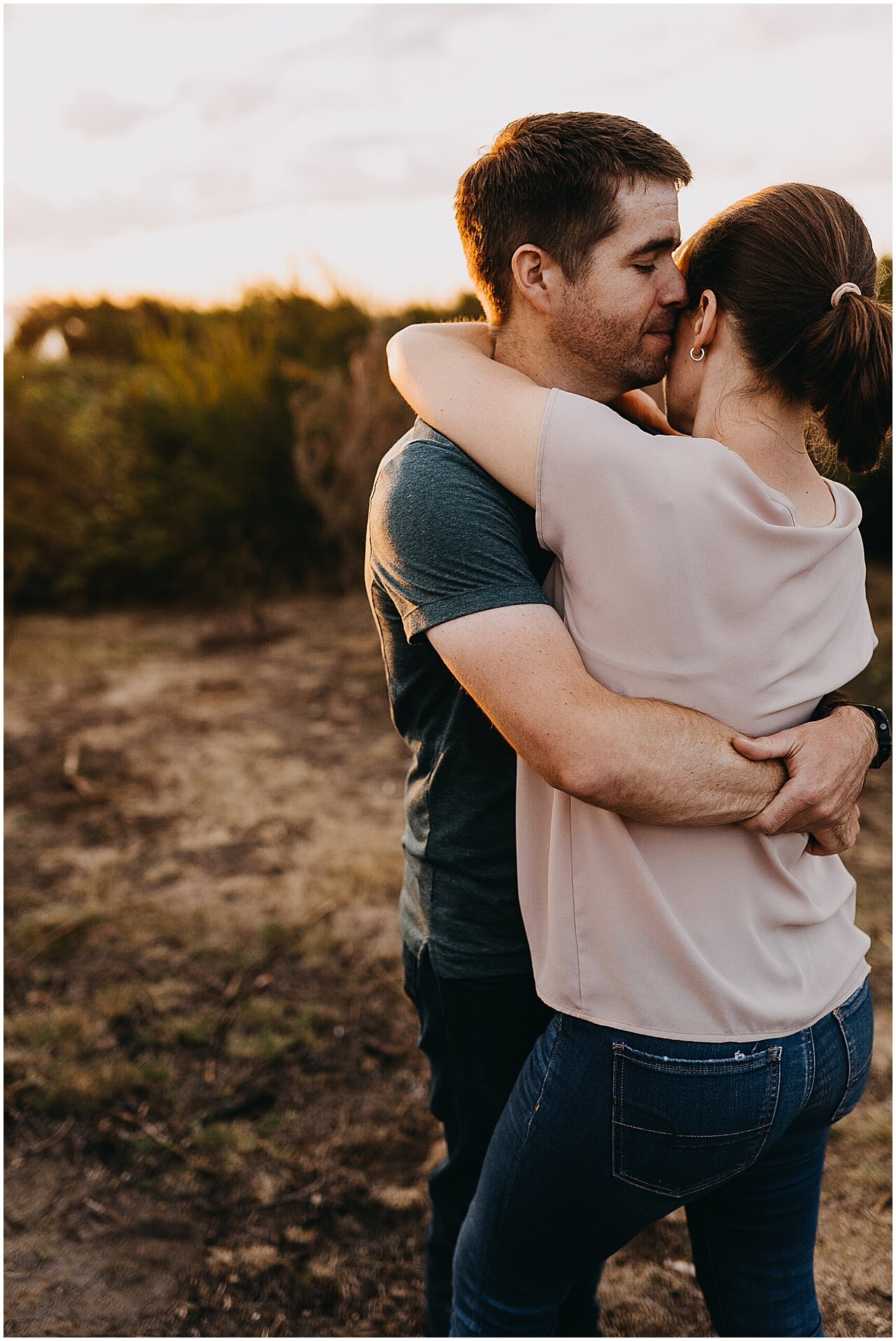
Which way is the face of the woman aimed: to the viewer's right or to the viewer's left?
to the viewer's left

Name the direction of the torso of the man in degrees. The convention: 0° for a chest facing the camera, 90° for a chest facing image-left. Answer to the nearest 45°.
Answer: approximately 270°

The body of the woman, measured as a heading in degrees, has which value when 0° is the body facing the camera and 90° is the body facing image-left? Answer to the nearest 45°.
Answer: approximately 135°
